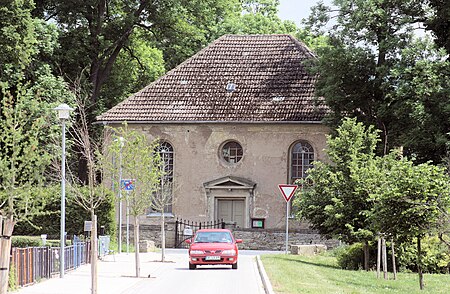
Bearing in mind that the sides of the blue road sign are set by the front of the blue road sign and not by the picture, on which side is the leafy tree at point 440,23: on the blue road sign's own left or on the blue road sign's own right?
on the blue road sign's own left

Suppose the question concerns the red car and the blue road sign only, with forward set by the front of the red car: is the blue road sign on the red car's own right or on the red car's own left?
on the red car's own right

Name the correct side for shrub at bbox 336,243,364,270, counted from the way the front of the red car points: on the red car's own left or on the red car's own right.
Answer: on the red car's own left

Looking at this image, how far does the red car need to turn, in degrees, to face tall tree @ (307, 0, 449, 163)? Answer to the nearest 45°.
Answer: approximately 135° to its left

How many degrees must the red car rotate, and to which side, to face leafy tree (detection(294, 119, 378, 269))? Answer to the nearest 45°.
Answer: approximately 135° to its left

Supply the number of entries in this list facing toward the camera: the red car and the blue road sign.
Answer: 2

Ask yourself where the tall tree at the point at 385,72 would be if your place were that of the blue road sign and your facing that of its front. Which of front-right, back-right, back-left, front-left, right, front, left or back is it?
back-left

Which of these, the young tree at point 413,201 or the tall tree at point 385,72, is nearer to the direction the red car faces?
the young tree

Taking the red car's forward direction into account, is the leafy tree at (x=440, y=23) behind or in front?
behind

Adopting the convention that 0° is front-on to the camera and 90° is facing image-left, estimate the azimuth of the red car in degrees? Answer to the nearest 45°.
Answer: approximately 0°

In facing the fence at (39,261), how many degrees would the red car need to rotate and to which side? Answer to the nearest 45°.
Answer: approximately 45° to its right
